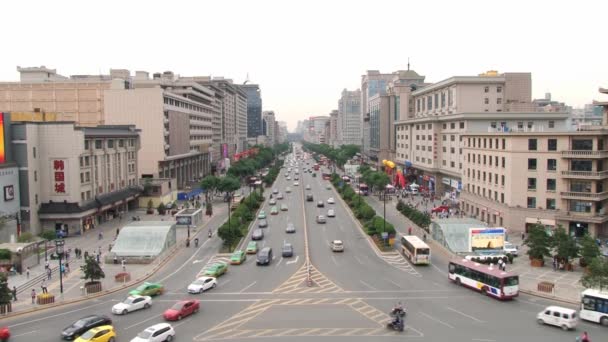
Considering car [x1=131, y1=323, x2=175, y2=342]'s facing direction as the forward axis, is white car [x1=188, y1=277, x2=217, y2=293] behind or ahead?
behind

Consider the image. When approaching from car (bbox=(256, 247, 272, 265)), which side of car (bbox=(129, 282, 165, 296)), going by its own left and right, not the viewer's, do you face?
back

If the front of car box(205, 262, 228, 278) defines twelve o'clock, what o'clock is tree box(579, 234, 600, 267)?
The tree is roughly at 8 o'clock from the car.

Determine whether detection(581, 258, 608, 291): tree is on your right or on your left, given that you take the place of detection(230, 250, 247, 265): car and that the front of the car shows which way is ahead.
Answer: on your left

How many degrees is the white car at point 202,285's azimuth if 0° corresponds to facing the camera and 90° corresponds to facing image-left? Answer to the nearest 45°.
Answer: approximately 45°

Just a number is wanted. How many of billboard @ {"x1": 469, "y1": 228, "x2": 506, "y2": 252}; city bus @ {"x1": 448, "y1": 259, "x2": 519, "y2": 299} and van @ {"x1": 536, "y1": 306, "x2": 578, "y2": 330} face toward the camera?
1

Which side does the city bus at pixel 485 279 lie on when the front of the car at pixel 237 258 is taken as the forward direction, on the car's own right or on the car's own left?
on the car's own left

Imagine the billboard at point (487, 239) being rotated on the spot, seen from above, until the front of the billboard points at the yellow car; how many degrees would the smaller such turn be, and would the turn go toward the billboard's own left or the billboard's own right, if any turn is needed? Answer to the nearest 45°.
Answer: approximately 45° to the billboard's own right

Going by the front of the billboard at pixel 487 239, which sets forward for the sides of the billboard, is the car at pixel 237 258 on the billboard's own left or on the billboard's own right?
on the billboard's own right

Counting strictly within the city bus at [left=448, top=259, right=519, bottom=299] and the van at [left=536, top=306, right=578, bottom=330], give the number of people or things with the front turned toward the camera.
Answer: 0

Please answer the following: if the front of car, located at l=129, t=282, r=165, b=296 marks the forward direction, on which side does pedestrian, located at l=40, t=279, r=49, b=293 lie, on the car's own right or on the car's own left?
on the car's own right

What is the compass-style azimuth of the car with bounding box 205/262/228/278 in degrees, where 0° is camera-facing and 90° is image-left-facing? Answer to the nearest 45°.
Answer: approximately 45°

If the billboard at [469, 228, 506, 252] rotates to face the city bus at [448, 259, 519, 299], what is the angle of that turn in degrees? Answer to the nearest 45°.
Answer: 0° — it already faces it

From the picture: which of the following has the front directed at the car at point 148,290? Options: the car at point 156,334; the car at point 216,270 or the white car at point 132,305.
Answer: the car at point 216,270

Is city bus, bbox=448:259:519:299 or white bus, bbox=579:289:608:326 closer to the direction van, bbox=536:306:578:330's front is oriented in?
the city bus

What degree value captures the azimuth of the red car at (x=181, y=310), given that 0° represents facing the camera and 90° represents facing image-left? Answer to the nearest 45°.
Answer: approximately 45°
